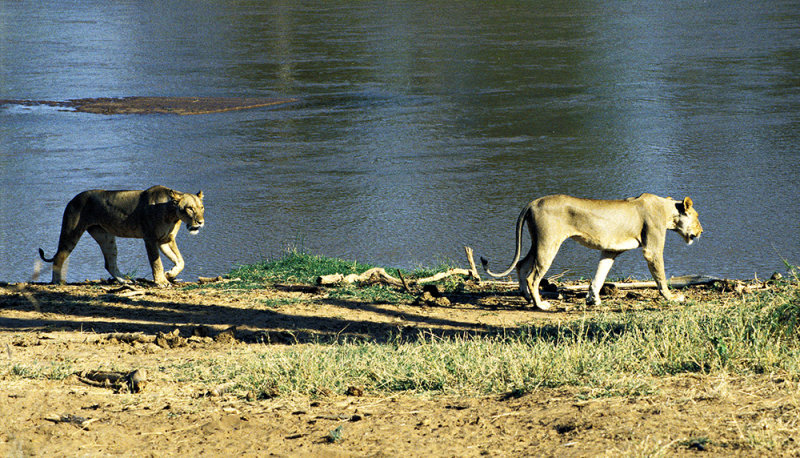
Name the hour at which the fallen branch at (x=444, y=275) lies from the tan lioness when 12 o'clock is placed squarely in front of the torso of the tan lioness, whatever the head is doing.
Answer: The fallen branch is roughly at 7 o'clock from the tan lioness.

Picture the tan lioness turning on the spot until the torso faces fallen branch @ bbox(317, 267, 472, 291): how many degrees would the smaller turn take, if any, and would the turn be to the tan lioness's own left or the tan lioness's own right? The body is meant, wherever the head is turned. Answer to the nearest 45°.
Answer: approximately 180°

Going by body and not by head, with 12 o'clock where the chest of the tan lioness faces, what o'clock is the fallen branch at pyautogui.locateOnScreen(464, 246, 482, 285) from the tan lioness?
The fallen branch is roughly at 7 o'clock from the tan lioness.

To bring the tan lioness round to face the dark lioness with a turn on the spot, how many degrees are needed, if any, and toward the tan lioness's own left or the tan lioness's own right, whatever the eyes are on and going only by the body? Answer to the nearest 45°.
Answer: approximately 180°

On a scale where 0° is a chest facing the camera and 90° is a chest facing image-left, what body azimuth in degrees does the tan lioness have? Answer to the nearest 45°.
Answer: approximately 270°
